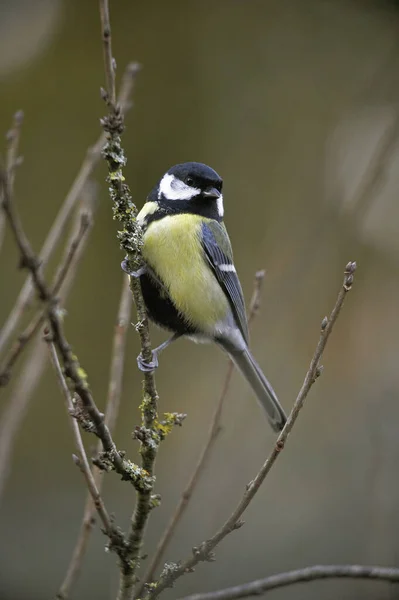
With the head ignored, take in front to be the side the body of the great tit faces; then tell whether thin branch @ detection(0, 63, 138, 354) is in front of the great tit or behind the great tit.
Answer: in front

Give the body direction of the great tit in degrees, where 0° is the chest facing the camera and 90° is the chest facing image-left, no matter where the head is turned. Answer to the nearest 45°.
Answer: approximately 45°
